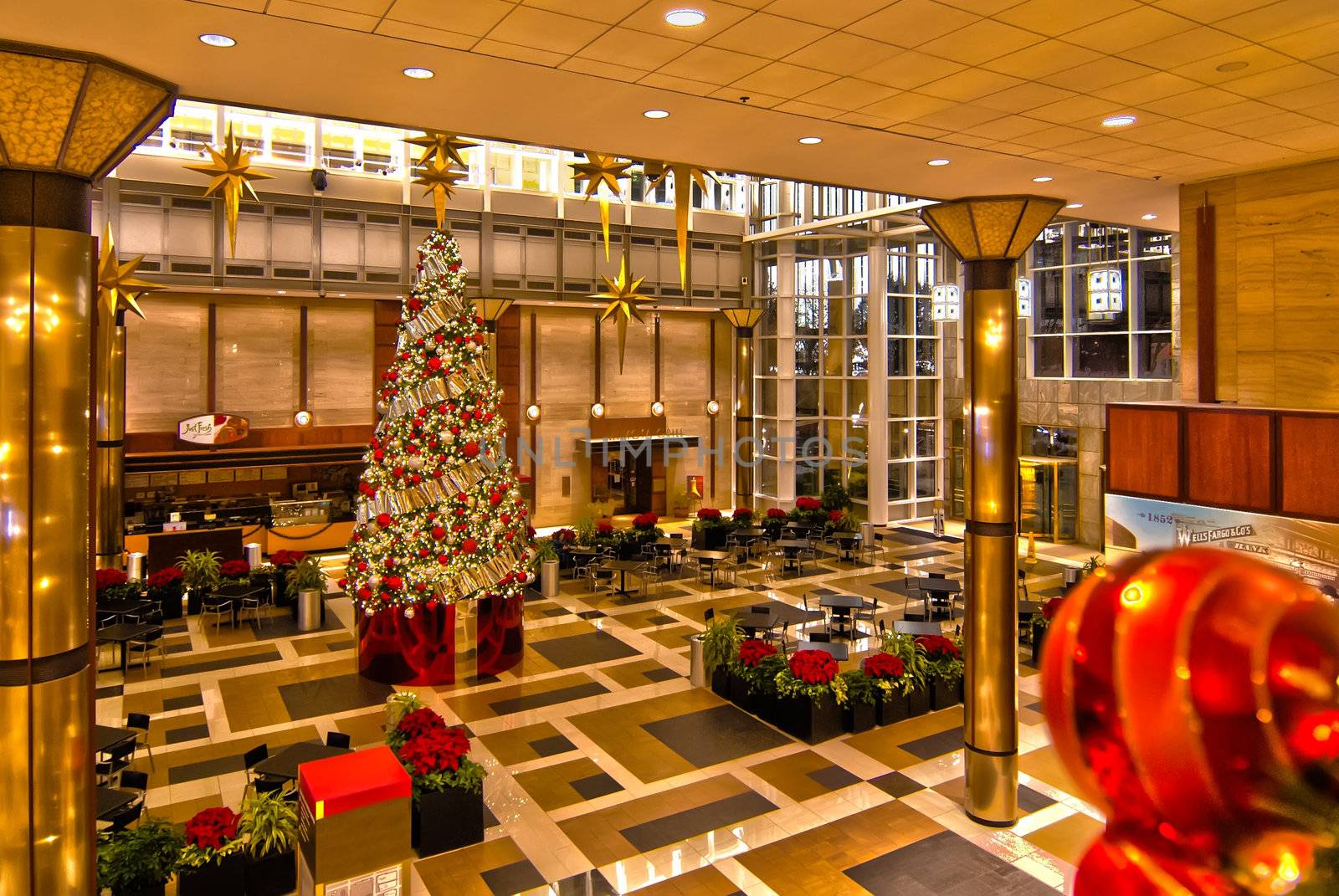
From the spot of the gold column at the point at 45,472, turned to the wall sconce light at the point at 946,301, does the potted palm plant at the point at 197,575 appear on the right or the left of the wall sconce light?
left

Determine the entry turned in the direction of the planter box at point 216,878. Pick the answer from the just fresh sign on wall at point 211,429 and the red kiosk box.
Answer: the just fresh sign on wall

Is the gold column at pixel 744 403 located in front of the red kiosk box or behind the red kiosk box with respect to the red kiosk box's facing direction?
behind

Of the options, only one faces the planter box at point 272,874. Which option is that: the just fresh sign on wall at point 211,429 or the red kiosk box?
the just fresh sign on wall

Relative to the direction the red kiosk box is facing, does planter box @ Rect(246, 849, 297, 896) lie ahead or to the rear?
to the rear

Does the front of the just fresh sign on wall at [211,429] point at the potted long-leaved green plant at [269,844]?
yes

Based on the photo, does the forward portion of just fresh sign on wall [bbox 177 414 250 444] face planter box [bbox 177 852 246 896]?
yes

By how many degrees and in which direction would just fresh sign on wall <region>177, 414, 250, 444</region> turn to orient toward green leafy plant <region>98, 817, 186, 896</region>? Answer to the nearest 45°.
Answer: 0° — it already faces it

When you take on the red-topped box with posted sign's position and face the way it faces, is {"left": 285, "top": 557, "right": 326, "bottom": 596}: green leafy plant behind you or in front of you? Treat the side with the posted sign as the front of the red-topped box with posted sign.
behind

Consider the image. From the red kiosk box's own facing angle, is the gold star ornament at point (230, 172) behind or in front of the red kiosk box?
behind

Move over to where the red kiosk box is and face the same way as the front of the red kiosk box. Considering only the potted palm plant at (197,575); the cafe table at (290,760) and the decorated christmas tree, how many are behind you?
3

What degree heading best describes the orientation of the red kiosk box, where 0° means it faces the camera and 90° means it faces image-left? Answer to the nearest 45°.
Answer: approximately 0°

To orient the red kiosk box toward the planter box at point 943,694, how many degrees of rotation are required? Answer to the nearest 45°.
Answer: approximately 135° to its left

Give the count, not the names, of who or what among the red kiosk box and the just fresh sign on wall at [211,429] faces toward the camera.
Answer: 2
